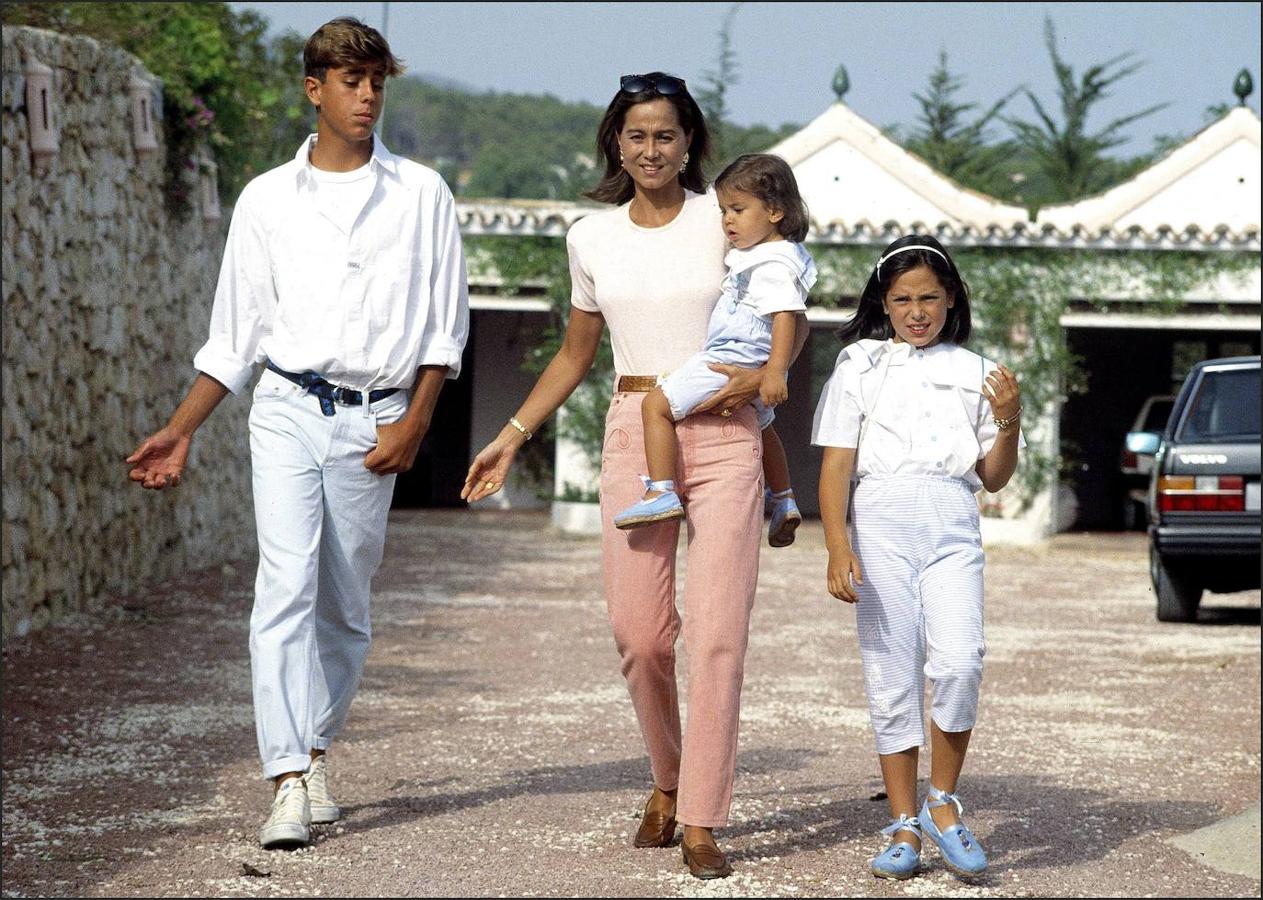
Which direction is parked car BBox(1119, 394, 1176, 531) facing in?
away from the camera

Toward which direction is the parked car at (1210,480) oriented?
away from the camera

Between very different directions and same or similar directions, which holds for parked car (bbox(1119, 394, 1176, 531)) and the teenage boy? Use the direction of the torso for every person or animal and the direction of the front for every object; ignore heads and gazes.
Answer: very different directions

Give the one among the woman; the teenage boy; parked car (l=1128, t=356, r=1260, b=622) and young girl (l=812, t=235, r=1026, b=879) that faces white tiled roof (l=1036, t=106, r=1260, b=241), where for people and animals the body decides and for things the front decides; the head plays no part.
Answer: the parked car

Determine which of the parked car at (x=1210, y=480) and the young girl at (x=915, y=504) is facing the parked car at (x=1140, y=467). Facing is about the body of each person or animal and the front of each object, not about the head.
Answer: the parked car at (x=1210, y=480)

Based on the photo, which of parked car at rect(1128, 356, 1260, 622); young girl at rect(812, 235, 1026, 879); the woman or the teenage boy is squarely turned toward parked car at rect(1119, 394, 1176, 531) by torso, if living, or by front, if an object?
parked car at rect(1128, 356, 1260, 622)

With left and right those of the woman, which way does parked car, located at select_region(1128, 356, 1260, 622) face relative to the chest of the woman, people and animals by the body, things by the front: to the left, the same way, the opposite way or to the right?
the opposite way

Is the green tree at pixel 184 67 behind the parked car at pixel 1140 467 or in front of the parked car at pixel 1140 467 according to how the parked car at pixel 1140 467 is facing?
behind
